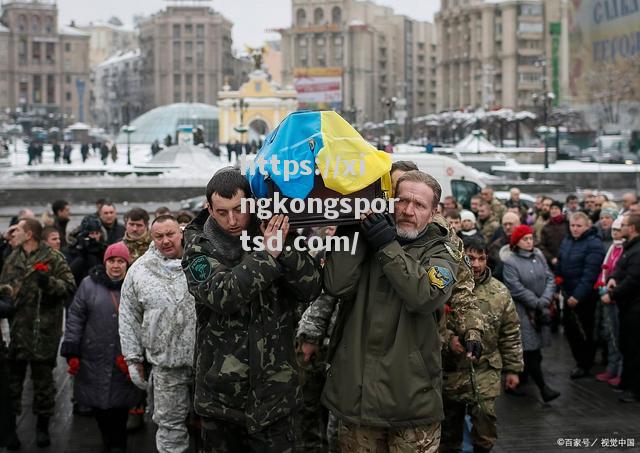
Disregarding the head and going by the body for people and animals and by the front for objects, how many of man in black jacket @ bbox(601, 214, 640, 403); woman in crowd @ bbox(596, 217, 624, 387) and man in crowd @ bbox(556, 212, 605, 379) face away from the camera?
0

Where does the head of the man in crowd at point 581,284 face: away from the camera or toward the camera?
toward the camera

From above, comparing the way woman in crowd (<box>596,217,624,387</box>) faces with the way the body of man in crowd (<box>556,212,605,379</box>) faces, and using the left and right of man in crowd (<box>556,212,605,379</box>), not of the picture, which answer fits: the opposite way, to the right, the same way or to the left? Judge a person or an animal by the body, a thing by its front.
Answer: the same way

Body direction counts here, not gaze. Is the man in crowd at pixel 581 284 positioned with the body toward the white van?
no

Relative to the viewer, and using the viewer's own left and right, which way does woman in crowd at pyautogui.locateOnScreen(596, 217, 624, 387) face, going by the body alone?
facing the viewer and to the left of the viewer

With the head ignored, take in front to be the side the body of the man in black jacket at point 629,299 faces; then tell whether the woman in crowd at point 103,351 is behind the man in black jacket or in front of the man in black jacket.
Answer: in front

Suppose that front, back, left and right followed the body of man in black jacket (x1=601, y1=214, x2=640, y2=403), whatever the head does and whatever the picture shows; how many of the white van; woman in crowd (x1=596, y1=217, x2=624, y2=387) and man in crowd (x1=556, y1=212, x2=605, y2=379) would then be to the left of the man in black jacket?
0

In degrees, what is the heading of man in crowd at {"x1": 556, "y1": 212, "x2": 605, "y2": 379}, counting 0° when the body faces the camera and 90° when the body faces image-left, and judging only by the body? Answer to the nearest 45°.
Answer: approximately 45°

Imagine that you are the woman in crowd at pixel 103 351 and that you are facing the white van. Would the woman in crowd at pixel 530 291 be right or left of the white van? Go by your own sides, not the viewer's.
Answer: right

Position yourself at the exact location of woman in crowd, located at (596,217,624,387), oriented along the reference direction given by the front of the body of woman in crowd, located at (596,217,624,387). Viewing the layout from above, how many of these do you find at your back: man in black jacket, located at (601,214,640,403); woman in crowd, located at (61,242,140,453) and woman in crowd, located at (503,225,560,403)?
0

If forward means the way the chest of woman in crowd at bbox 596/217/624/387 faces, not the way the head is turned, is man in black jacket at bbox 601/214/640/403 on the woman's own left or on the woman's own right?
on the woman's own left

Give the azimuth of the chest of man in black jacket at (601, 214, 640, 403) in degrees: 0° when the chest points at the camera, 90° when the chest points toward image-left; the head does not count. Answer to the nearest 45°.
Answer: approximately 90°
